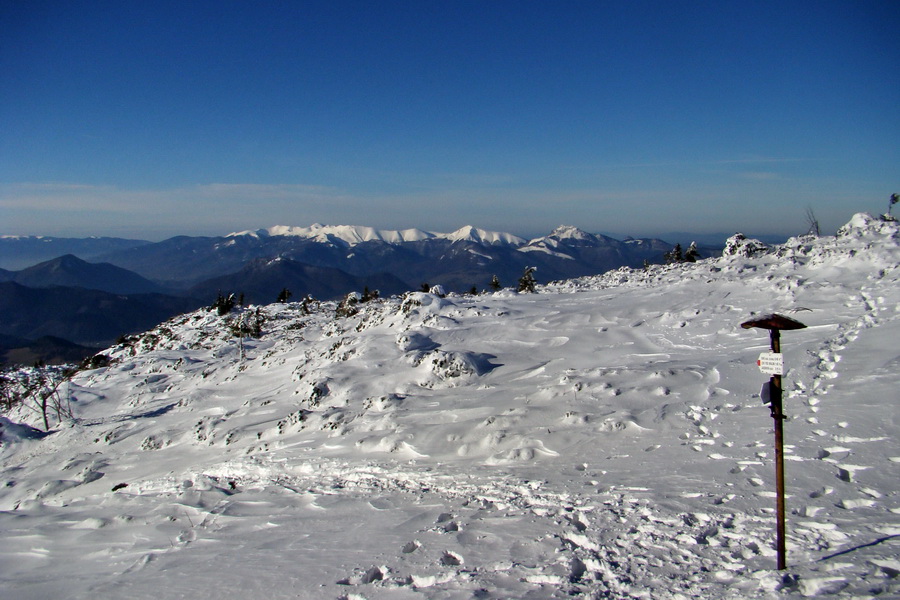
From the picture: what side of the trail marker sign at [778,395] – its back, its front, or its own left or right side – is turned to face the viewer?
front

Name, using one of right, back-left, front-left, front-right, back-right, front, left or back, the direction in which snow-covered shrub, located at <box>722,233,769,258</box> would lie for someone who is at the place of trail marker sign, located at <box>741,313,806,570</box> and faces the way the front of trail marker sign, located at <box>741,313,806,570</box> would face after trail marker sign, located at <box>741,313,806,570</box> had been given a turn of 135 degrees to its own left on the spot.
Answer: front-left

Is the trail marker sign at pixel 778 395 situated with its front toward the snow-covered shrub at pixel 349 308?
no

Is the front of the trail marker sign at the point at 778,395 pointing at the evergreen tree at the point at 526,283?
no
